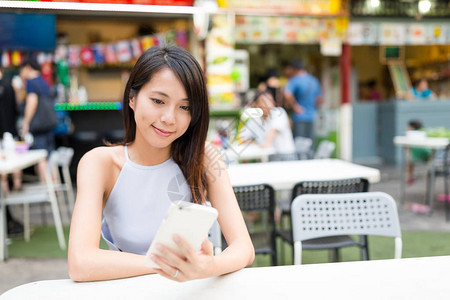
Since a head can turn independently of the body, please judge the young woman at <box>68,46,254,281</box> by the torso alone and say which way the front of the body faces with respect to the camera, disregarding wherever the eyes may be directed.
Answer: toward the camera

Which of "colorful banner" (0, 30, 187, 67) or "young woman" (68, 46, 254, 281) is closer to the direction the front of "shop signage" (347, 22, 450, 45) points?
the young woman

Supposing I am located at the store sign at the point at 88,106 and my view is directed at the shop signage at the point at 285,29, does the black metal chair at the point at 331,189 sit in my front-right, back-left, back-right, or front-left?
front-right

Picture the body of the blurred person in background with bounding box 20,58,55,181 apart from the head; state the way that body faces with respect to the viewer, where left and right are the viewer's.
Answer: facing to the left of the viewer

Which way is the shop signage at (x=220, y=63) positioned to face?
toward the camera

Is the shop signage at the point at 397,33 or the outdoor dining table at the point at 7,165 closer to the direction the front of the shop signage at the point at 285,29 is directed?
the outdoor dining table

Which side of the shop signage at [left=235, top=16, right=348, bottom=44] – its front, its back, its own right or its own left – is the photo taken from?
front

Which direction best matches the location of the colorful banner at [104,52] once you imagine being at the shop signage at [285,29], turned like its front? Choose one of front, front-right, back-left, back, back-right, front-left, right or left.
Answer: right
